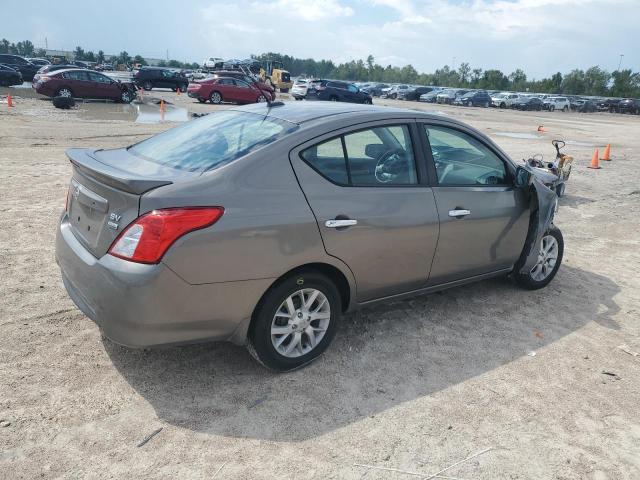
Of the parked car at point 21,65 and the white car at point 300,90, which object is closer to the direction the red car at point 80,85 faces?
the white car

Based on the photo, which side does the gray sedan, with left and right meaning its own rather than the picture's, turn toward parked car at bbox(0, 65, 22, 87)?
left

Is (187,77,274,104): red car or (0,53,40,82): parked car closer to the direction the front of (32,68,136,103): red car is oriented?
the red car

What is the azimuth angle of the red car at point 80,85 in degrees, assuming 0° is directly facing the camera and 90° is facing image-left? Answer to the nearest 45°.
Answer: approximately 270°

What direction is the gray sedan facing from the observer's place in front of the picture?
facing away from the viewer and to the right of the viewer

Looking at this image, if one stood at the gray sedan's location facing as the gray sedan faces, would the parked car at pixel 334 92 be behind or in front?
in front

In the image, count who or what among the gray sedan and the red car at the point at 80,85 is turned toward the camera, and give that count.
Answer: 0

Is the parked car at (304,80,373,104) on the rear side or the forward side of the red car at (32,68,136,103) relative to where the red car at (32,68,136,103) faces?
on the forward side

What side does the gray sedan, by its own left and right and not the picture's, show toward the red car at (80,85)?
left
